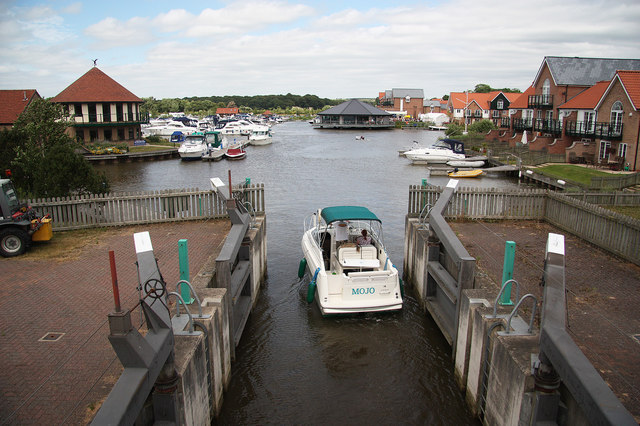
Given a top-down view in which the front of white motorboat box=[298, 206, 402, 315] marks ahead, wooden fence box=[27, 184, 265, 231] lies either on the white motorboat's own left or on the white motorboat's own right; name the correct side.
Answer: on the white motorboat's own left

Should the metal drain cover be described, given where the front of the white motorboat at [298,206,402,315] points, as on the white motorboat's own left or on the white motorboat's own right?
on the white motorboat's own left

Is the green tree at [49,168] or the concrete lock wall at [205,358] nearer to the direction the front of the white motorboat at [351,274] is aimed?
the green tree

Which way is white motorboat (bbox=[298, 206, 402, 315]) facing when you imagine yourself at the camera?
facing away from the viewer

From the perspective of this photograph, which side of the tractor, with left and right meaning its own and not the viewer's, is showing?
left

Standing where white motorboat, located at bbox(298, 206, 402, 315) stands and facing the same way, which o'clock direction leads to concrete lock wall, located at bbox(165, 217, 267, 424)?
The concrete lock wall is roughly at 7 o'clock from the white motorboat.

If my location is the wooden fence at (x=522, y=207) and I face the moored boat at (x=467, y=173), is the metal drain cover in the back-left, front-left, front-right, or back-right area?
back-left
